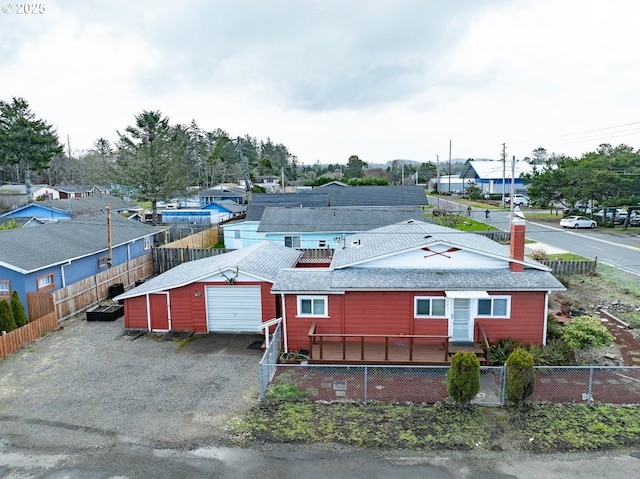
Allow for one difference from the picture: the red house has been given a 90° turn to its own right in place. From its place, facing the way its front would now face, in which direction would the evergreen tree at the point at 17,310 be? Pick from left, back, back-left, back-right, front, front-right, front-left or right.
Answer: front

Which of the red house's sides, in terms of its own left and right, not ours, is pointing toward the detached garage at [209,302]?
right

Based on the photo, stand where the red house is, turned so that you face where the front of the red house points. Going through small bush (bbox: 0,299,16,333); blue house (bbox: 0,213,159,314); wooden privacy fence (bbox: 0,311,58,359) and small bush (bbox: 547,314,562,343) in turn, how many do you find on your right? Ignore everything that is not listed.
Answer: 3

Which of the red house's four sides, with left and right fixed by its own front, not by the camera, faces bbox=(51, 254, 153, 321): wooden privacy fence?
right

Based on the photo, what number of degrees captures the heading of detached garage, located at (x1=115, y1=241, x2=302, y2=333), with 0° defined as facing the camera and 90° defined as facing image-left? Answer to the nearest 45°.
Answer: approximately 0°

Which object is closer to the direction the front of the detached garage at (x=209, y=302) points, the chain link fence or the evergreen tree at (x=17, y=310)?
the chain link fence

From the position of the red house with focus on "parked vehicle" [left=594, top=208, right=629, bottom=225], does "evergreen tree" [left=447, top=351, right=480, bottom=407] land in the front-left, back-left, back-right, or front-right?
back-right

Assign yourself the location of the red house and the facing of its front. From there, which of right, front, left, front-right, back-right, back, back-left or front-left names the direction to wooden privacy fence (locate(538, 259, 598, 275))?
back-left

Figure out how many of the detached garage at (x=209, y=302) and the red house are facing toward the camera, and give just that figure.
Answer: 2

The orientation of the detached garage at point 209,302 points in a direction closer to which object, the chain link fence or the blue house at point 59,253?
the chain link fence

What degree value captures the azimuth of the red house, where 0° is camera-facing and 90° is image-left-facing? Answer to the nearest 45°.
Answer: approximately 0°

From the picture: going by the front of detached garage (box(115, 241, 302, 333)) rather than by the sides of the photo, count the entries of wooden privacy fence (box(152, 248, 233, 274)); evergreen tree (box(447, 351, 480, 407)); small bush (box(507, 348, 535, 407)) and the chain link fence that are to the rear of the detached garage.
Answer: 1

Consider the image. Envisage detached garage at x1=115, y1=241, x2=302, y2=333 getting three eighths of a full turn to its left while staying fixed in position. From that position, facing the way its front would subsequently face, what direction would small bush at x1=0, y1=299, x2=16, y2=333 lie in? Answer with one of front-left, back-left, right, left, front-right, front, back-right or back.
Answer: back-left
